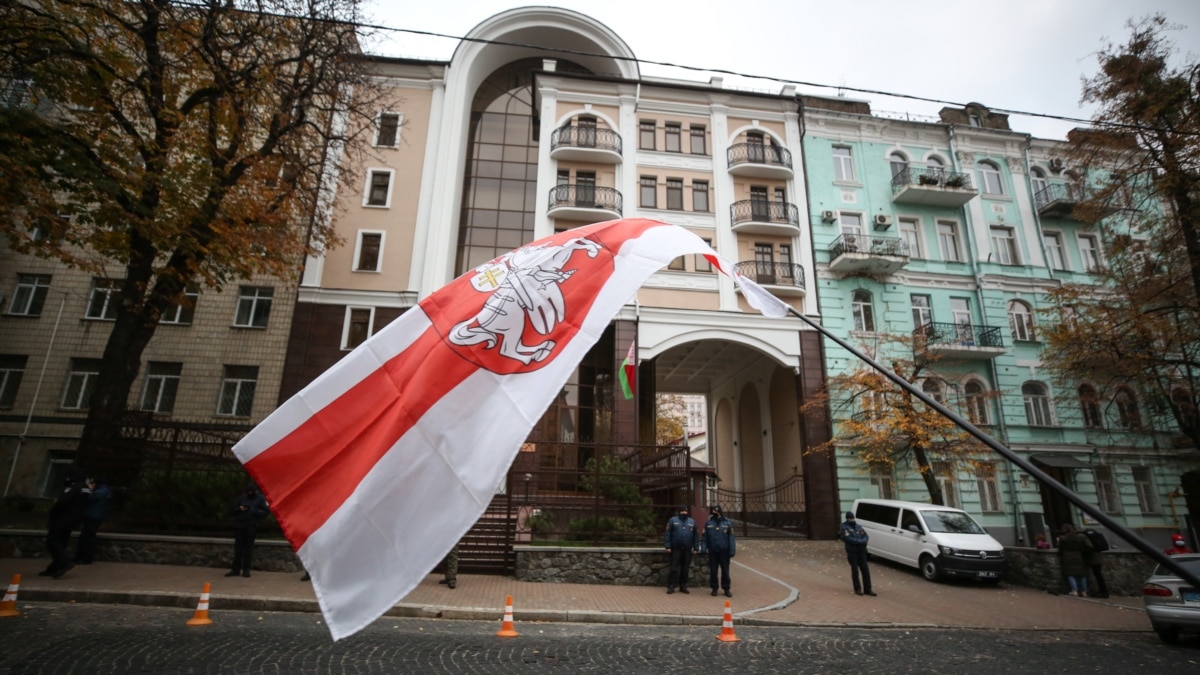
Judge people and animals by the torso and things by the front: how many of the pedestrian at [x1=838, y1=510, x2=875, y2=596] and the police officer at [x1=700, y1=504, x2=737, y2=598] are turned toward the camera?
2

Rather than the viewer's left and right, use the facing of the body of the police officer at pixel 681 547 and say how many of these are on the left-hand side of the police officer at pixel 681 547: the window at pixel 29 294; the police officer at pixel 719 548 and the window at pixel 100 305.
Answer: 1

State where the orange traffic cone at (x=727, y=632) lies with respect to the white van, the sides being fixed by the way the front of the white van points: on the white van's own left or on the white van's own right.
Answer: on the white van's own right

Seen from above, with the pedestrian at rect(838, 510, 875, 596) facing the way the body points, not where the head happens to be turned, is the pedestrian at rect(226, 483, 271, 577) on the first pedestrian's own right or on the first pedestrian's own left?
on the first pedestrian's own right

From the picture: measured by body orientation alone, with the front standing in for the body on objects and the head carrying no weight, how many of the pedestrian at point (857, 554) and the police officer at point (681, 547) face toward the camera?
2

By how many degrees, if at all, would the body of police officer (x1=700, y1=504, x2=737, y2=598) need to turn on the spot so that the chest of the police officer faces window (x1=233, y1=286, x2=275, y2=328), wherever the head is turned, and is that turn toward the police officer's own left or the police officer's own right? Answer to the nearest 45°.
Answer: approximately 90° to the police officer's own right

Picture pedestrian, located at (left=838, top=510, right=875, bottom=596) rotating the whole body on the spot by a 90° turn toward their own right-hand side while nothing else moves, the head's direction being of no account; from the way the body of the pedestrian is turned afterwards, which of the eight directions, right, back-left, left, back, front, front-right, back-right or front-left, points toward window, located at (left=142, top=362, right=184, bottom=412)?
front

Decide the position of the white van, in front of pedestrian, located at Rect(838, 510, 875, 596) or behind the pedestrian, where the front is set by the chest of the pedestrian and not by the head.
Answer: behind

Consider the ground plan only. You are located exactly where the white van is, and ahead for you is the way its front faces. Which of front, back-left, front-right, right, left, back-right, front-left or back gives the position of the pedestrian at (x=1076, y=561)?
front-left

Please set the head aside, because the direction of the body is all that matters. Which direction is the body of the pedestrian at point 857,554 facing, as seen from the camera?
toward the camera

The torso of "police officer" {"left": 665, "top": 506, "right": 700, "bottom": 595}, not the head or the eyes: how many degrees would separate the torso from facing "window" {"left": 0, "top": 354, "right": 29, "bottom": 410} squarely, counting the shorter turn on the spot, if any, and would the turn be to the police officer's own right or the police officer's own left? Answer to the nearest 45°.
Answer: approximately 90° to the police officer's own right

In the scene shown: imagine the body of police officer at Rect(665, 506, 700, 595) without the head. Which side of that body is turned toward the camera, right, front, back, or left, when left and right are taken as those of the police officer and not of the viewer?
front

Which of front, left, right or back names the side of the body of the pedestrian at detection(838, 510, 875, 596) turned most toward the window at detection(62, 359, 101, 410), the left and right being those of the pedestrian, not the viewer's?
right

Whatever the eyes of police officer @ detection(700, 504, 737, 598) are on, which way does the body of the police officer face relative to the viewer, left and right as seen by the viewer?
facing the viewer
